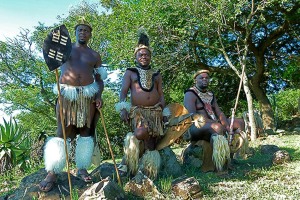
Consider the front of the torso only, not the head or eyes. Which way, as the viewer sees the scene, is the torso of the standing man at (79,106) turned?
toward the camera

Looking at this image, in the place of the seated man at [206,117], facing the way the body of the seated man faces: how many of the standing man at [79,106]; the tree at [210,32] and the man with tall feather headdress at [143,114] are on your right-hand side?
2

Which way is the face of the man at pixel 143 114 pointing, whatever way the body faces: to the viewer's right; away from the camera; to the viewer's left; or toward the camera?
toward the camera

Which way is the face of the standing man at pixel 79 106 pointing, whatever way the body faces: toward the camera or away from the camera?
toward the camera

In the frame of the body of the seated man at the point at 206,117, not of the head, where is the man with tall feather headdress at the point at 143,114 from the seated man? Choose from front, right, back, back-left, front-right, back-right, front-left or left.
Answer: right

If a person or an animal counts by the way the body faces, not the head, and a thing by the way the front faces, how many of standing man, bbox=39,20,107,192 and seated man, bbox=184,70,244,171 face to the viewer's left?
0

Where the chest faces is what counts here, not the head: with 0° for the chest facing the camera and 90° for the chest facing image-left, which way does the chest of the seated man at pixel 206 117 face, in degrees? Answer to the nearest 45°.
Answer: approximately 315°

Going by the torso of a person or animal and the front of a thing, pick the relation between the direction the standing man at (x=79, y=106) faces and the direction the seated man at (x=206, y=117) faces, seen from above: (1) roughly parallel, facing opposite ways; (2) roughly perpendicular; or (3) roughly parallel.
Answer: roughly parallel

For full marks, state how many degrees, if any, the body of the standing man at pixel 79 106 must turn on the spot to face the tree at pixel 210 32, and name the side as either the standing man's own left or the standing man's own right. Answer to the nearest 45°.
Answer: approximately 135° to the standing man's own left

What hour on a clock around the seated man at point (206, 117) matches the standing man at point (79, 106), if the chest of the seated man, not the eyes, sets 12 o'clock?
The standing man is roughly at 3 o'clock from the seated man.
